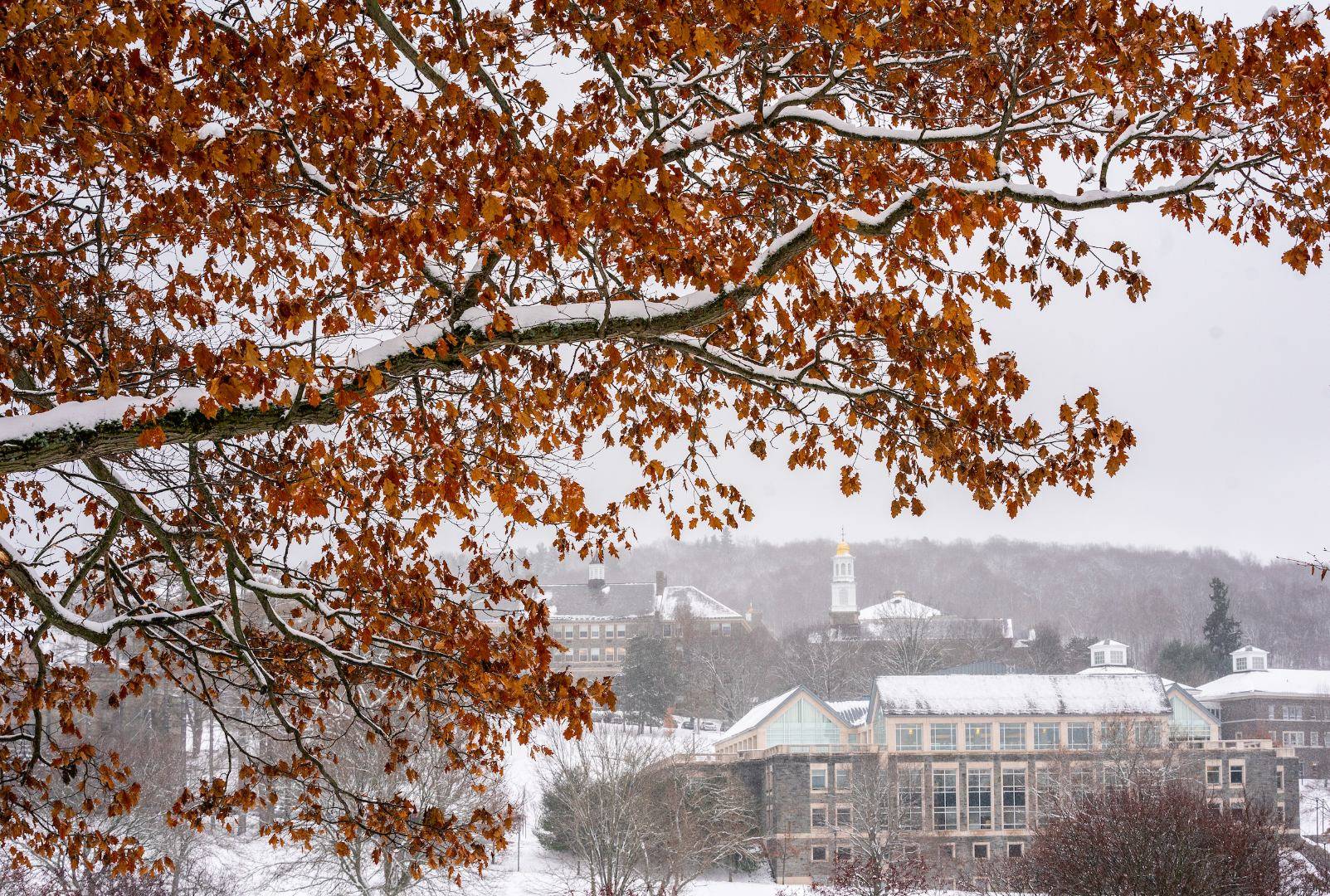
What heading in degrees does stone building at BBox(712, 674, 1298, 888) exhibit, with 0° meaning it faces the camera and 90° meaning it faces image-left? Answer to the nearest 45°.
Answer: approximately 0°
